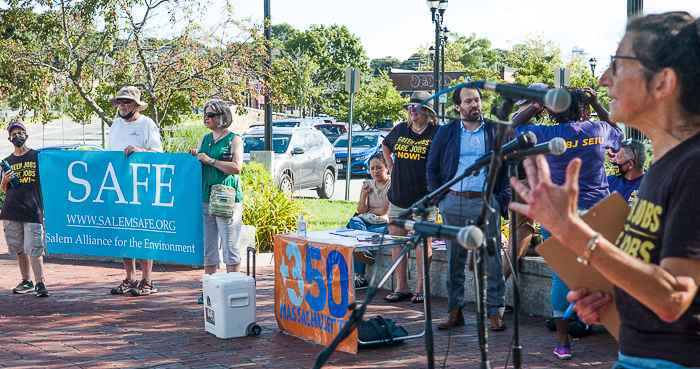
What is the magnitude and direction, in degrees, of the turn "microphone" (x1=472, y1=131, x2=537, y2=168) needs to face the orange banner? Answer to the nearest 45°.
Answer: approximately 135° to its left

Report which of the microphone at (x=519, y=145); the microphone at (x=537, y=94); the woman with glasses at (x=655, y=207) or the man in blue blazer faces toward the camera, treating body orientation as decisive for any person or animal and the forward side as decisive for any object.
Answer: the man in blue blazer

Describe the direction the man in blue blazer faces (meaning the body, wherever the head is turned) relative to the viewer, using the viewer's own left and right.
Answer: facing the viewer

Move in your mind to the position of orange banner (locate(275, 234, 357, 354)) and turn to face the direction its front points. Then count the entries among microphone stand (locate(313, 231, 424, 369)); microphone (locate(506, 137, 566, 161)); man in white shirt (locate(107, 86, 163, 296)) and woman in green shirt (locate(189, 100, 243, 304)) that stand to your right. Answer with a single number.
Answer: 2

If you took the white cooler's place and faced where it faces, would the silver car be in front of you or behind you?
behind

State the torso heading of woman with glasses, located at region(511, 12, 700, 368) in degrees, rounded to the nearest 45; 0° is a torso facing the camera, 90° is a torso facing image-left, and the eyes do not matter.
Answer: approximately 90°

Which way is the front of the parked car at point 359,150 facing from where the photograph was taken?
facing the viewer and to the left of the viewer

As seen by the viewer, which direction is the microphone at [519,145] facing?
to the viewer's right

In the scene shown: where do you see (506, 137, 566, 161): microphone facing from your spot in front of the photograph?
facing to the right of the viewer

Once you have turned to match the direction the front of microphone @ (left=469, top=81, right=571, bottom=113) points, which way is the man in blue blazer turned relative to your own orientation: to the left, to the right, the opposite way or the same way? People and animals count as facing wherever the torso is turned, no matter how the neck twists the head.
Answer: to the right

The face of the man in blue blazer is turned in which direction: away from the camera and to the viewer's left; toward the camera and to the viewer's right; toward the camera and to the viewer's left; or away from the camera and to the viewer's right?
toward the camera and to the viewer's right

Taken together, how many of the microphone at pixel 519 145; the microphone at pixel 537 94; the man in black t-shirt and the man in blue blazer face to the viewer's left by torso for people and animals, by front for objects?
0

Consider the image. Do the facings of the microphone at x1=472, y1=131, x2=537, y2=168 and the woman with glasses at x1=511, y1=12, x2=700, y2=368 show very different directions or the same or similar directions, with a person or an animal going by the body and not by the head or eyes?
very different directions

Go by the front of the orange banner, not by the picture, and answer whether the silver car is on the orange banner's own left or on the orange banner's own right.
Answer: on the orange banner's own right

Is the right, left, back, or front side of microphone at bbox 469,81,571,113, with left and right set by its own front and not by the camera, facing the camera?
right
